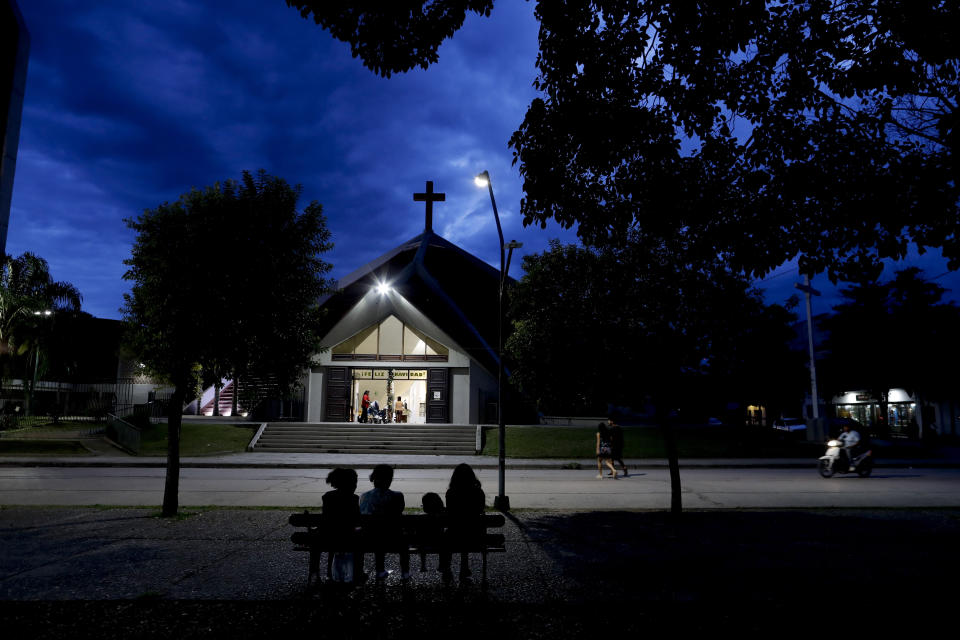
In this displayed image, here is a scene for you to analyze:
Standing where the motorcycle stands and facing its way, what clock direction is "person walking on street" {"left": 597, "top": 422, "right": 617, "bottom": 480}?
The person walking on street is roughly at 11 o'clock from the motorcycle.

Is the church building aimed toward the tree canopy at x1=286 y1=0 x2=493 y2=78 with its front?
yes

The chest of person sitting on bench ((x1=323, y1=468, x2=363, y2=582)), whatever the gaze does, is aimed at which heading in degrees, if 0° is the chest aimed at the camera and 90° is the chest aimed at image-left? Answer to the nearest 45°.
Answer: approximately 180°

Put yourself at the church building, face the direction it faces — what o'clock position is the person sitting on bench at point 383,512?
The person sitting on bench is roughly at 12 o'clock from the church building.

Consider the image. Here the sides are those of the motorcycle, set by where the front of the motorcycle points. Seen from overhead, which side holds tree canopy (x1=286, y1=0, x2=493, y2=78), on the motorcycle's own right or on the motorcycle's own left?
on the motorcycle's own left

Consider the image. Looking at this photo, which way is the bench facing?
away from the camera

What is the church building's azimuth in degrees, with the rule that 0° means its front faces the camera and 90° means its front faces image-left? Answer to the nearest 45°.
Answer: approximately 0°

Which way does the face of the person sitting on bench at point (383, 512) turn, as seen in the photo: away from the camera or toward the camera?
away from the camera

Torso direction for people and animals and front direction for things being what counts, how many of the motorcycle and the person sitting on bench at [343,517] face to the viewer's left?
1

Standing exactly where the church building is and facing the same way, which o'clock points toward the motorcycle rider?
The motorcycle rider is roughly at 11 o'clock from the church building.

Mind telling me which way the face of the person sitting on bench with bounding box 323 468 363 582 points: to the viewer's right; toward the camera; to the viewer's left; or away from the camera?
away from the camera

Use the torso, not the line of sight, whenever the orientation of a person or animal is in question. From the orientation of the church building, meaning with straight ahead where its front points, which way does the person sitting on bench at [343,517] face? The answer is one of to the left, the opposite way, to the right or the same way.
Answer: the opposite way

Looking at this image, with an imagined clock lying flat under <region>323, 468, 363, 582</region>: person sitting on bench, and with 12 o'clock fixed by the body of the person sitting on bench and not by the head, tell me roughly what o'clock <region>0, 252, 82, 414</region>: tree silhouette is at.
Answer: The tree silhouette is roughly at 11 o'clock from the person sitting on bench.

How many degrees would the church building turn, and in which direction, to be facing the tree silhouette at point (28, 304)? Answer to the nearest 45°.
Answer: approximately 90° to its right
